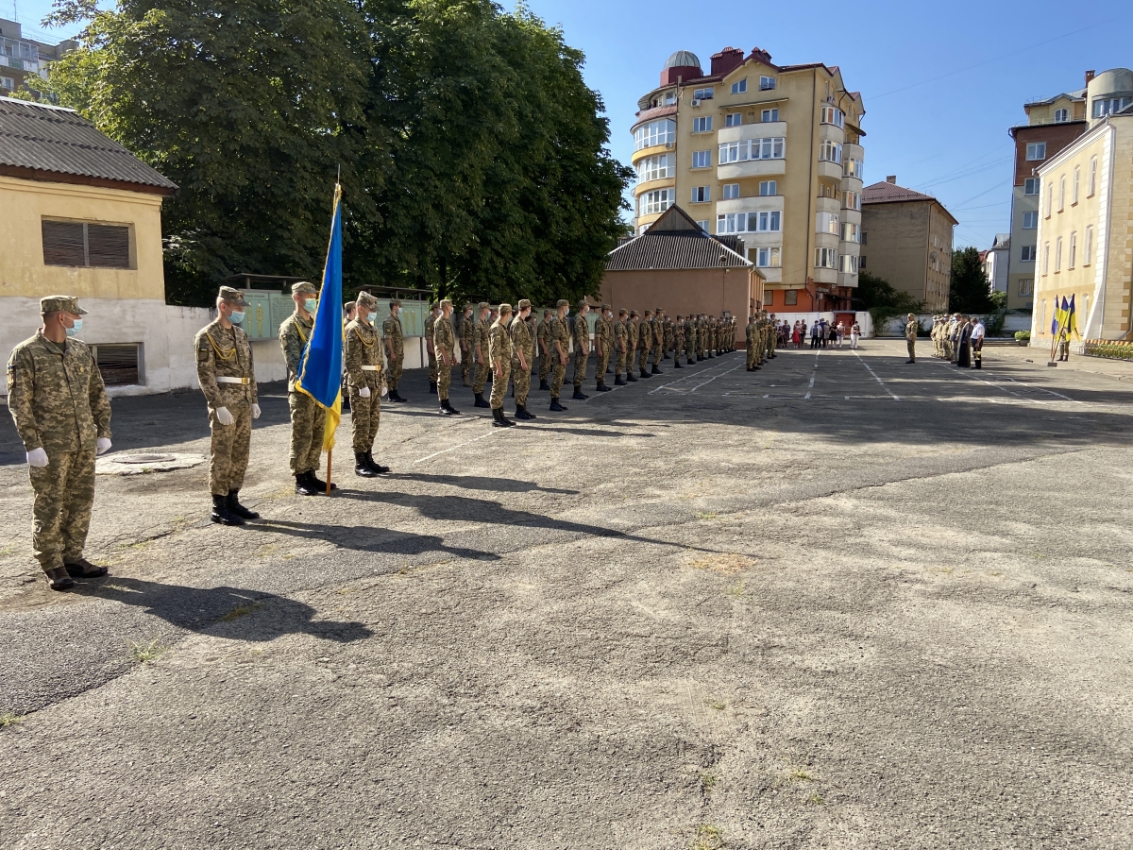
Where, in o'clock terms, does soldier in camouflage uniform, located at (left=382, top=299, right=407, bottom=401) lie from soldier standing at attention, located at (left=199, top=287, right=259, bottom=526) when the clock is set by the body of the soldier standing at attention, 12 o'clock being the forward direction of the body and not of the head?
The soldier in camouflage uniform is roughly at 8 o'clock from the soldier standing at attention.

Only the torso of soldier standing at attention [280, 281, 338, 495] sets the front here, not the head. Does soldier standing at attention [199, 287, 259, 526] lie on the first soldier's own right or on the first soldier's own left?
on the first soldier's own right

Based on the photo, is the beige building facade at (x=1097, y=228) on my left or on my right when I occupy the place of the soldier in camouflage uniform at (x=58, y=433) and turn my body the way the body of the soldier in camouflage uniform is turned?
on my left

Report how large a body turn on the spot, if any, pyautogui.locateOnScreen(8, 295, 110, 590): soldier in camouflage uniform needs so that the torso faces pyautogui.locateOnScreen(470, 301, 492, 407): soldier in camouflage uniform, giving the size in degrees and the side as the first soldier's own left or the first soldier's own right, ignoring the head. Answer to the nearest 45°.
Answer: approximately 90° to the first soldier's own left

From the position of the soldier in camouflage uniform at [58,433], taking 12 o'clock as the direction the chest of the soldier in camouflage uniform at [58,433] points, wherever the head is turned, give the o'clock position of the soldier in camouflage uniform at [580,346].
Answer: the soldier in camouflage uniform at [580,346] is roughly at 9 o'clock from the soldier in camouflage uniform at [58,433].

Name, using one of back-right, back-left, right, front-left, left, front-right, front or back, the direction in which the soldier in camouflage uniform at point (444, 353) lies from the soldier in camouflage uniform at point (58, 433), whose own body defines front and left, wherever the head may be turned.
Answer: left

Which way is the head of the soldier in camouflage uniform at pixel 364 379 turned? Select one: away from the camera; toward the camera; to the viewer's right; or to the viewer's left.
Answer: to the viewer's right

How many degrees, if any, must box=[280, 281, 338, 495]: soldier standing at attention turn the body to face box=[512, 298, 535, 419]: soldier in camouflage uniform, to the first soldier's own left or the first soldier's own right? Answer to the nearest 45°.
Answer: approximately 90° to the first soldier's own left

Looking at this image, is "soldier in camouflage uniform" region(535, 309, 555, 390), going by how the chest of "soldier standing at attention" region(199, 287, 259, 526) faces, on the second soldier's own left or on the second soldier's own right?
on the second soldier's own left

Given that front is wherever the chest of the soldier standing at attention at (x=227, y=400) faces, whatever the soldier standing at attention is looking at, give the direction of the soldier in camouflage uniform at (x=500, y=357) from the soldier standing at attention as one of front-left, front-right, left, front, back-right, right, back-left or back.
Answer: left

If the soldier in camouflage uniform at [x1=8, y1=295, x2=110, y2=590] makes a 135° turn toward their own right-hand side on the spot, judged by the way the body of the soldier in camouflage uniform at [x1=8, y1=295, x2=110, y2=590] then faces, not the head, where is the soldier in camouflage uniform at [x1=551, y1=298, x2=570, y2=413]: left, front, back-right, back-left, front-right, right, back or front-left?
back-right

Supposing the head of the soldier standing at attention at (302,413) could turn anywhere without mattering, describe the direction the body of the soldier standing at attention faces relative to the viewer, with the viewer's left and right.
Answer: facing the viewer and to the right of the viewer

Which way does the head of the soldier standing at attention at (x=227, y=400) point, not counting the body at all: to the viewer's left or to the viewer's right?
to the viewer's right

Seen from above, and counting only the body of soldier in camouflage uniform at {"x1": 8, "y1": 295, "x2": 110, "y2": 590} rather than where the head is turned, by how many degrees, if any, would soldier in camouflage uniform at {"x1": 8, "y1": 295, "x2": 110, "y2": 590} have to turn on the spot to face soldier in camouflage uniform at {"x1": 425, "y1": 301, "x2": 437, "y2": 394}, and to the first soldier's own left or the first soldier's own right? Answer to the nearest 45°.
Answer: approximately 90° to the first soldier's own left

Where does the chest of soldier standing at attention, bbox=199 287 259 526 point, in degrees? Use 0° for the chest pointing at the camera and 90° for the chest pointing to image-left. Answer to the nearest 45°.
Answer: approximately 315°
